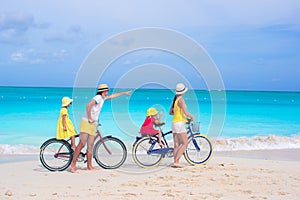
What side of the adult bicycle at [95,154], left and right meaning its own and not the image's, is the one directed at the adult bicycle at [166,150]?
front

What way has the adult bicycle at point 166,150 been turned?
to the viewer's right

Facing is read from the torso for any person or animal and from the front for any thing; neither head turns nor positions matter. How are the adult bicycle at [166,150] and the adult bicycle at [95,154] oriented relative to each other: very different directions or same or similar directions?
same or similar directions

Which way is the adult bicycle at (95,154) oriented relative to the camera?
to the viewer's right

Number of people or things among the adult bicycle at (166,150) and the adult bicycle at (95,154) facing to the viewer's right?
2

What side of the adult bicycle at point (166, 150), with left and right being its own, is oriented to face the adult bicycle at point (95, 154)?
back

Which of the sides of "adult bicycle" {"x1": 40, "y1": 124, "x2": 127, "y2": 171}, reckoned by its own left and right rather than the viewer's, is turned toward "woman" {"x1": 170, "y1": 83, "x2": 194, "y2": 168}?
front
